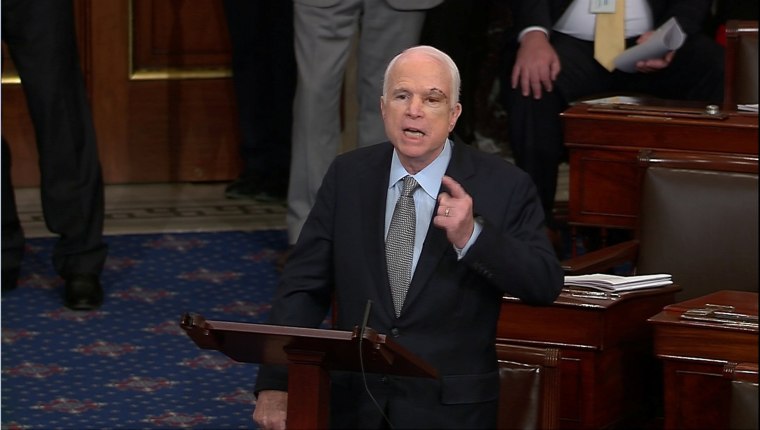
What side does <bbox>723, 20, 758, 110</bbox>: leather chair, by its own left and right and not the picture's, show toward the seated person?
right

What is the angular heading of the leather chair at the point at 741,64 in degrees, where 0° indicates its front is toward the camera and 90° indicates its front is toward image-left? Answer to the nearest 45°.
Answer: approximately 45°

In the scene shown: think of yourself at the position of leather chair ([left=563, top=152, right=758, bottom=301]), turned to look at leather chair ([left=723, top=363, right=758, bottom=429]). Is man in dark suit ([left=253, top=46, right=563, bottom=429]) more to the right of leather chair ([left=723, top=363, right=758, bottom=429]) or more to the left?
right
